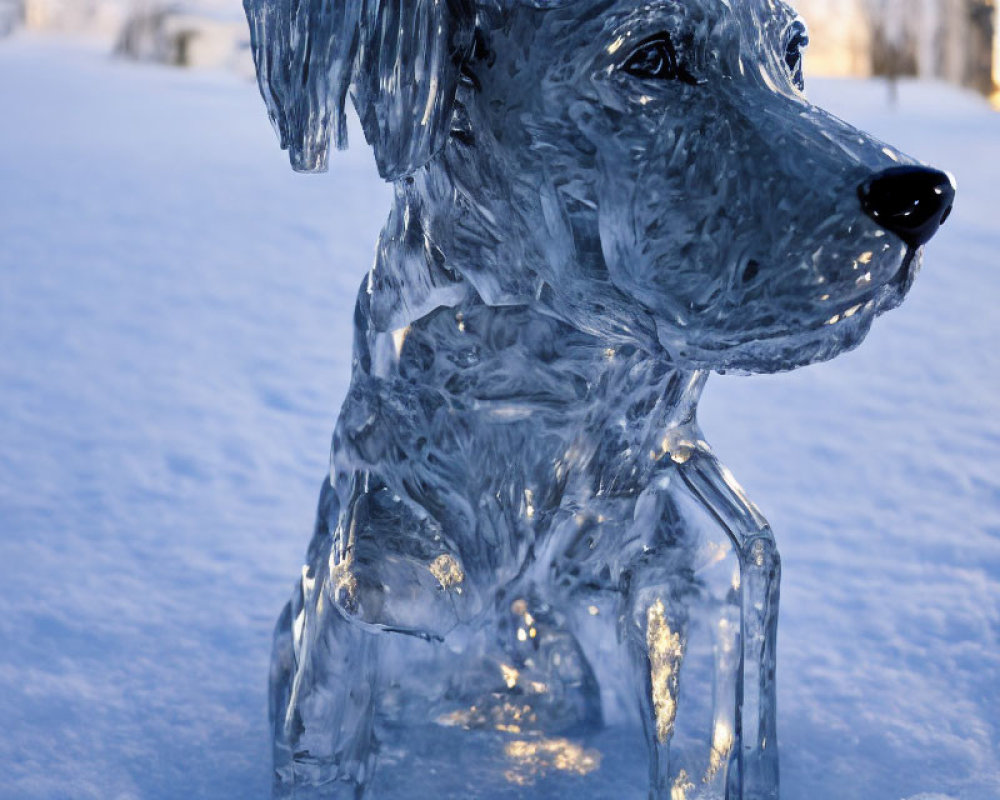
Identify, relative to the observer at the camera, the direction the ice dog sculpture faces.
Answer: facing the viewer and to the right of the viewer
